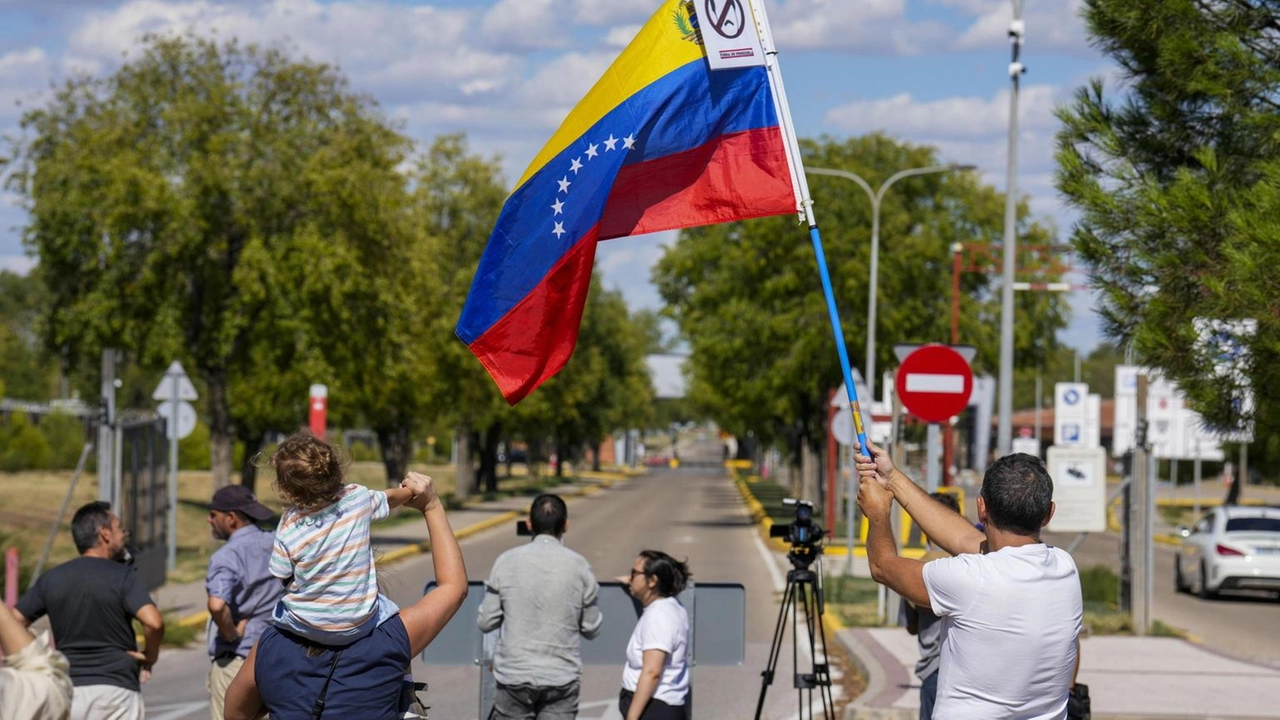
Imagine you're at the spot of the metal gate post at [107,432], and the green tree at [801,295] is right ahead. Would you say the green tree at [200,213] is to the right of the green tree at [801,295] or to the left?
left

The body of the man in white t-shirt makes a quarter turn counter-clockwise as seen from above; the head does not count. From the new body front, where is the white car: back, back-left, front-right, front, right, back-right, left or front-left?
back-right

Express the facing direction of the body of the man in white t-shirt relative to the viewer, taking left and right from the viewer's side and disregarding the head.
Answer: facing away from the viewer and to the left of the viewer

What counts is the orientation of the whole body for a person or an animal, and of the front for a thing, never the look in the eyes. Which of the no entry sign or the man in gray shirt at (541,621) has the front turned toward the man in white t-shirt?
the no entry sign

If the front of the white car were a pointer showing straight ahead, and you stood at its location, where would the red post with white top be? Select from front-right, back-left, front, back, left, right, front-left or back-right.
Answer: front-left

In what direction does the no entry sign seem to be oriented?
toward the camera

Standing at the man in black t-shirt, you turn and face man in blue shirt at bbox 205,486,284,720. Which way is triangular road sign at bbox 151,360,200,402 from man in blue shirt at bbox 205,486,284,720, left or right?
left

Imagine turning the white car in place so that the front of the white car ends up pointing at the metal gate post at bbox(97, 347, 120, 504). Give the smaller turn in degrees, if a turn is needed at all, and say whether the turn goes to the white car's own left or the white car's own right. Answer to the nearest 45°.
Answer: approximately 90° to the white car's own left

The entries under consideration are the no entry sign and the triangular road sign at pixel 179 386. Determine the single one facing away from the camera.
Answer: the triangular road sign

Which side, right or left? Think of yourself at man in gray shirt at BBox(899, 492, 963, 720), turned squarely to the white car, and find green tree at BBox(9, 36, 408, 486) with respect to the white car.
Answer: left

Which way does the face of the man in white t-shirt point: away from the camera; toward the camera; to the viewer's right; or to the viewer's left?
away from the camera

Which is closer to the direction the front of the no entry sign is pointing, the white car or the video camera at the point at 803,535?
the video camera

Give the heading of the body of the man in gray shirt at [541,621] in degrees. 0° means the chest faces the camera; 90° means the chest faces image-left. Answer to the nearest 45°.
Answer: approximately 180°

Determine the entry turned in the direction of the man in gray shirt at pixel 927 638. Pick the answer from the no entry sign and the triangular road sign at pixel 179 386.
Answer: the no entry sign

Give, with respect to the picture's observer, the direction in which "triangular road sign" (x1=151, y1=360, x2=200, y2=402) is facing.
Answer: facing away from the viewer
